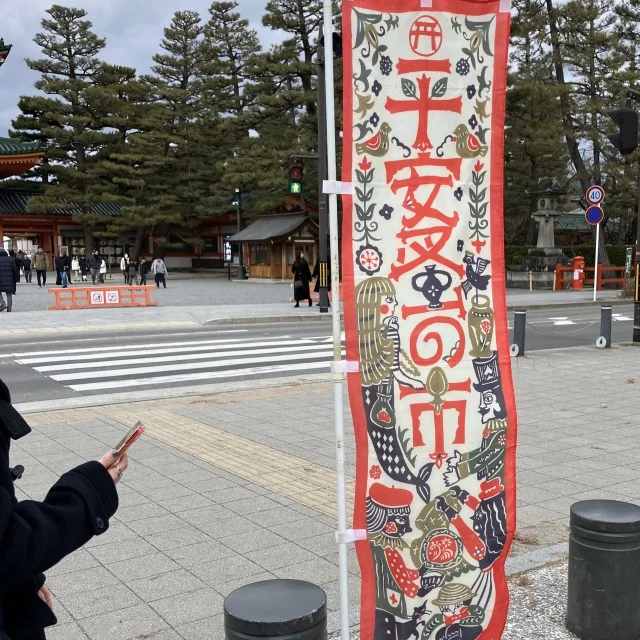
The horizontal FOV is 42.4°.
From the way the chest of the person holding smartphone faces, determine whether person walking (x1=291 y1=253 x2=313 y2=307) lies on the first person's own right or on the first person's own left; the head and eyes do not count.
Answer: on the first person's own left

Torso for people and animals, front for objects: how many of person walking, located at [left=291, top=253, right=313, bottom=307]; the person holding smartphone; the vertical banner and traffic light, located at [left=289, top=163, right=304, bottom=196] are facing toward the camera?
3

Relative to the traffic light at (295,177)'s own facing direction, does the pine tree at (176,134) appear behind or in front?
behind

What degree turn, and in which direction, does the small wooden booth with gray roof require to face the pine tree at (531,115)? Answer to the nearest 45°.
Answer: approximately 135° to its left

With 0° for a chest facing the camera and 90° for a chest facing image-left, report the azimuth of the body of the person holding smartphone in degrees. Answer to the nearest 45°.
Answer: approximately 270°

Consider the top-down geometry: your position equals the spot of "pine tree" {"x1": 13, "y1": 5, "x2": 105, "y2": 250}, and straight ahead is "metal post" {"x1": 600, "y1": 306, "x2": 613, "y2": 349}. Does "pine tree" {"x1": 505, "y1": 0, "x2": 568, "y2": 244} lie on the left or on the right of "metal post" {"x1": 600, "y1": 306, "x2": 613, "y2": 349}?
left

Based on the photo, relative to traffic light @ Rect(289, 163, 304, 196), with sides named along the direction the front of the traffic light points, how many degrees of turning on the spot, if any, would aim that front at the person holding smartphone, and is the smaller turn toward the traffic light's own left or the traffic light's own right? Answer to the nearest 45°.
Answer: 0° — it already faces them
